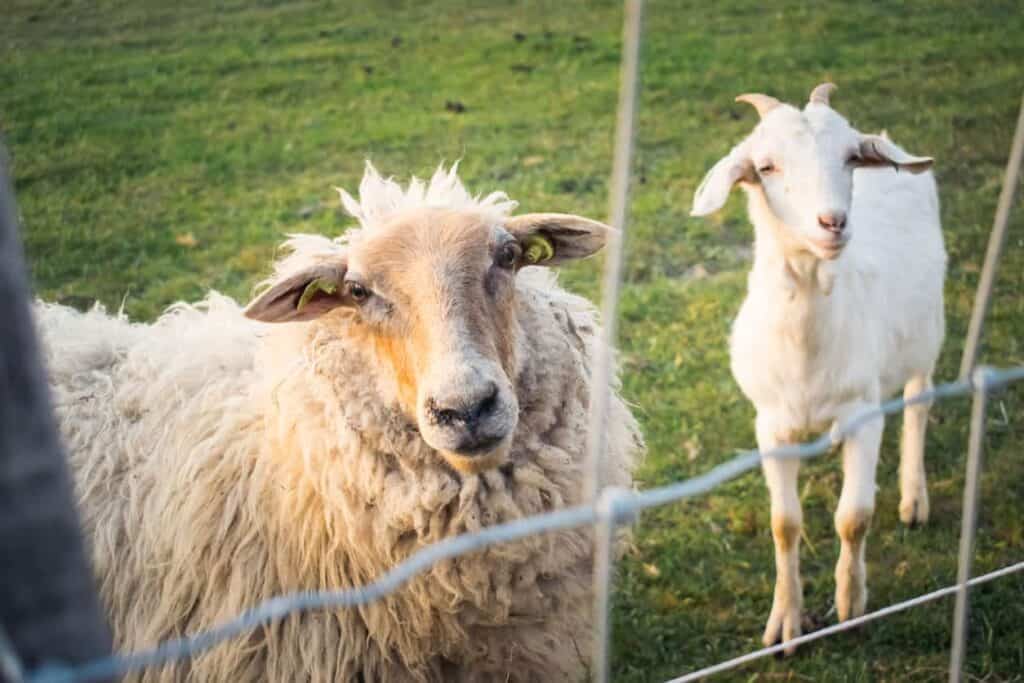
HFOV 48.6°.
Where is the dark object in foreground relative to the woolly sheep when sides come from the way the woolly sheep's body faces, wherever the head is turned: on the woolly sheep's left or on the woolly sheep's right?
on the woolly sheep's right

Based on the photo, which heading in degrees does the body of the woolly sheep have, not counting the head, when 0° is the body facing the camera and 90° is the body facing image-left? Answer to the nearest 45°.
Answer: approximately 315°

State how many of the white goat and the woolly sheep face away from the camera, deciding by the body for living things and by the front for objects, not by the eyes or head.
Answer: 0

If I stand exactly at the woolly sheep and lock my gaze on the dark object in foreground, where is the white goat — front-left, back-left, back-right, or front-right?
back-left

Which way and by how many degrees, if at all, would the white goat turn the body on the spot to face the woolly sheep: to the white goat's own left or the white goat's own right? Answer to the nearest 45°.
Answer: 0° — it already faces it

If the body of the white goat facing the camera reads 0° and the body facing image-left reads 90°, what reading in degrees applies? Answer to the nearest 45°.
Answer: approximately 45°
